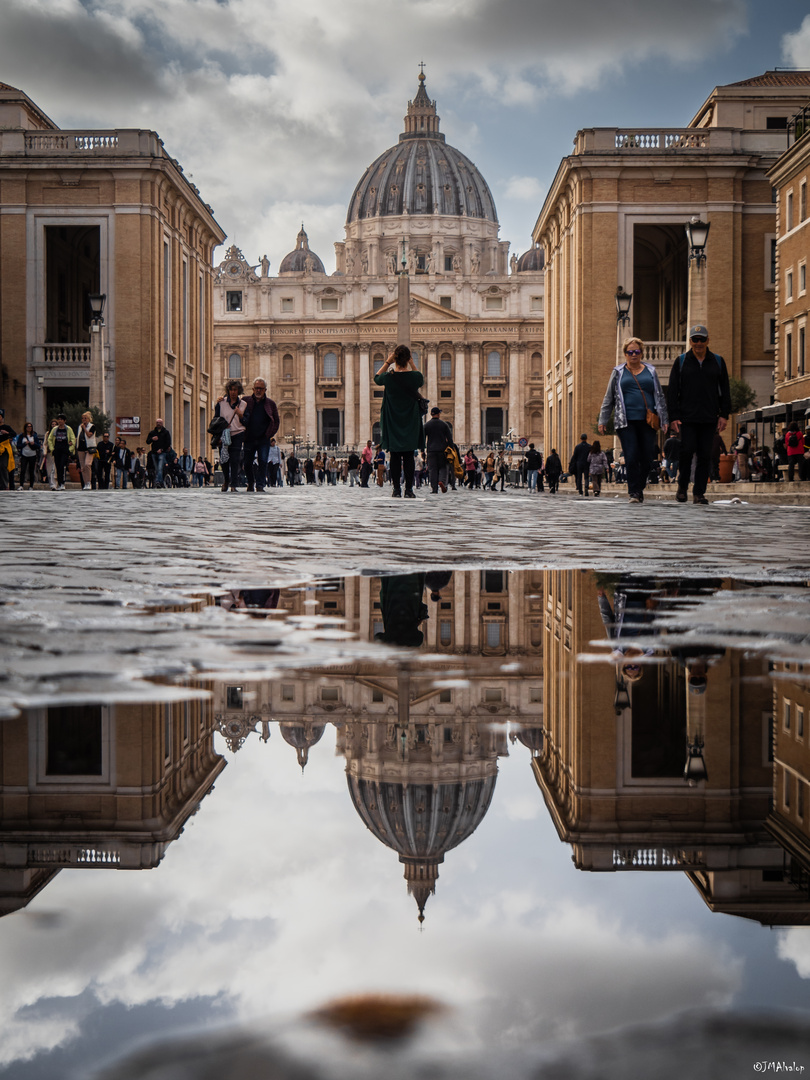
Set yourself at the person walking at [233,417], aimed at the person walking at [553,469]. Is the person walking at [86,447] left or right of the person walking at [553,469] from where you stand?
left

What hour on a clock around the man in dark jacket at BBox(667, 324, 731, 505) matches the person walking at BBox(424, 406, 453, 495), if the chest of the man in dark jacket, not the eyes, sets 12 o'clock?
The person walking is roughly at 5 o'clock from the man in dark jacket.

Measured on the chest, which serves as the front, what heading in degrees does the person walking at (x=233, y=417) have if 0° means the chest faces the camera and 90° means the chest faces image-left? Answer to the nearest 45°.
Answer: approximately 0°

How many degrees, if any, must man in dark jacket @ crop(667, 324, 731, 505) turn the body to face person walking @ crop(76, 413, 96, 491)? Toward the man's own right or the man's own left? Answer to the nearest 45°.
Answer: approximately 135° to the man's own right

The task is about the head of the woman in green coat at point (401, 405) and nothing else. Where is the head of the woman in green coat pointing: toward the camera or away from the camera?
away from the camera

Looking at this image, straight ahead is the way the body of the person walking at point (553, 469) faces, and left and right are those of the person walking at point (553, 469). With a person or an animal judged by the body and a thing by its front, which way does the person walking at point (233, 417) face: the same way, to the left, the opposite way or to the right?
the opposite way

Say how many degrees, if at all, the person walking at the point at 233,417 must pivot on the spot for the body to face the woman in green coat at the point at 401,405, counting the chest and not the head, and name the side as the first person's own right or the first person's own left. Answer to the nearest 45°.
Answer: approximately 45° to the first person's own left

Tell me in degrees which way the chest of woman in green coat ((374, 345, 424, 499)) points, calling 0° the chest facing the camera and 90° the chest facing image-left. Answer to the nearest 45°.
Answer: approximately 180°
